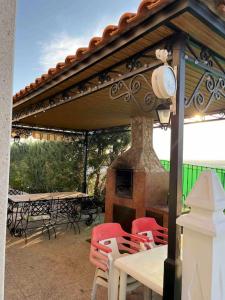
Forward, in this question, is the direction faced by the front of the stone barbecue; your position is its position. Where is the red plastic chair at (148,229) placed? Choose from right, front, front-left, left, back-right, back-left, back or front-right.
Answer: front-left

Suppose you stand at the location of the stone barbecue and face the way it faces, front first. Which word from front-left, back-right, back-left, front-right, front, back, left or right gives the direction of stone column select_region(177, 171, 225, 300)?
front-left

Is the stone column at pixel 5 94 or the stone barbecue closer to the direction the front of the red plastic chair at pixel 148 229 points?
the stone column

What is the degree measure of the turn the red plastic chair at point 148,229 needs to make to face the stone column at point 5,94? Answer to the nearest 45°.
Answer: approximately 45° to its right

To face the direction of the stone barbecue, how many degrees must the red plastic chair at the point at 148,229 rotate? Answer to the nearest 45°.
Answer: approximately 135° to its left

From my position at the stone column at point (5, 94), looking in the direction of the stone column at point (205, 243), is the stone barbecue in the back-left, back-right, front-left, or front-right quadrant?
front-left

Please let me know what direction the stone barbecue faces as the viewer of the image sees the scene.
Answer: facing the viewer and to the left of the viewer
